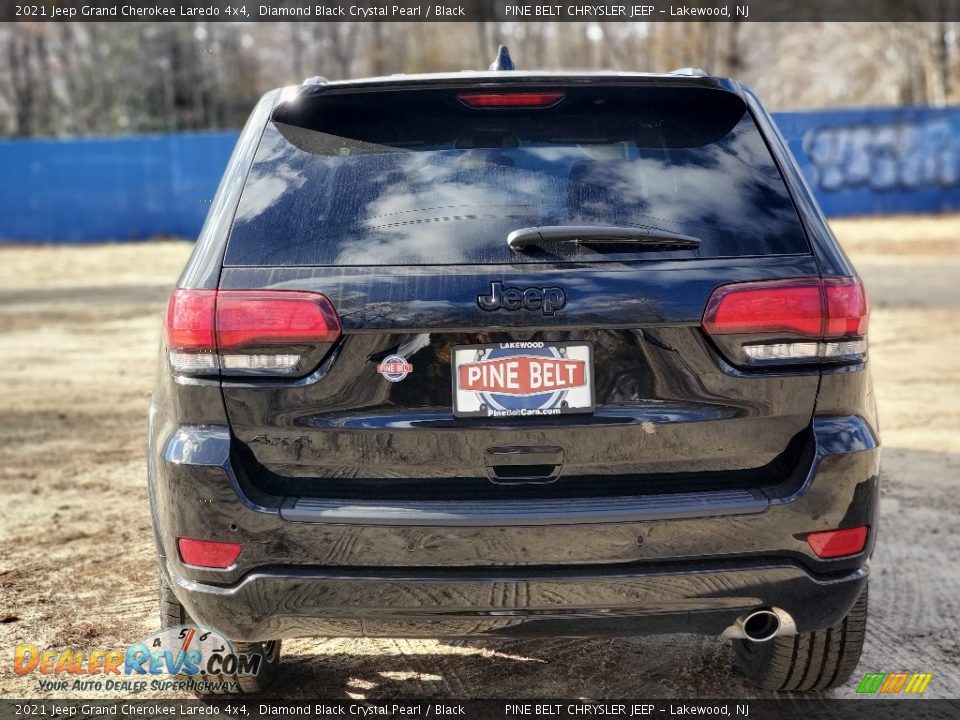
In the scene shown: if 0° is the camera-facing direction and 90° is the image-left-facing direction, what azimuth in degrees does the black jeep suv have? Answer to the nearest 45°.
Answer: approximately 180°
